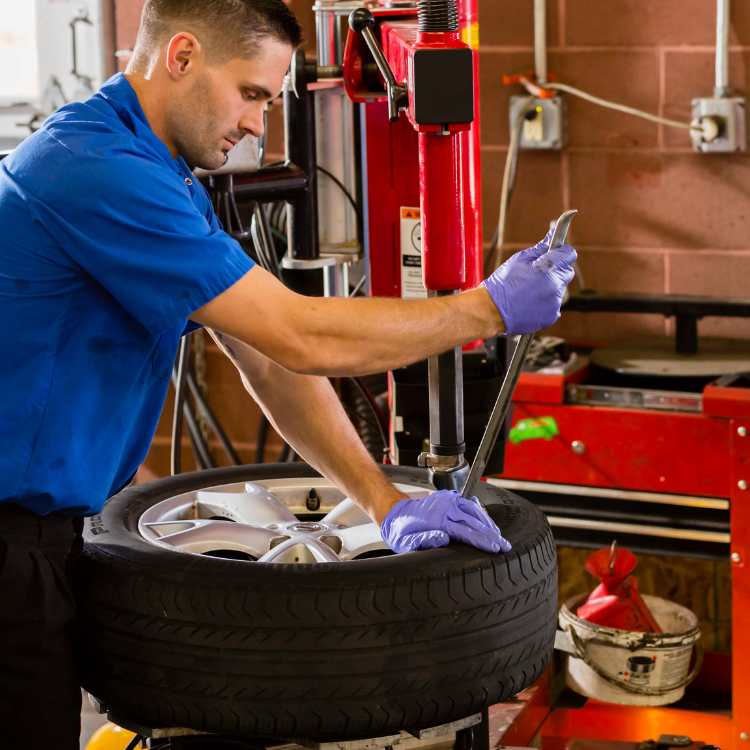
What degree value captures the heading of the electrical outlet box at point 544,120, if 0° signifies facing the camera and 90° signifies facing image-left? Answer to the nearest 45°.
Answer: approximately 0°

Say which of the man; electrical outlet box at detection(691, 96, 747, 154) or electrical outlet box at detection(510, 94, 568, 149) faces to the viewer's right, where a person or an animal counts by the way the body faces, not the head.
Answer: the man

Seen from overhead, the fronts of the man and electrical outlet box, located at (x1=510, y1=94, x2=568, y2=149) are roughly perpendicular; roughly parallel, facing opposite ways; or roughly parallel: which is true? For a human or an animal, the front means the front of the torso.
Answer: roughly perpendicular

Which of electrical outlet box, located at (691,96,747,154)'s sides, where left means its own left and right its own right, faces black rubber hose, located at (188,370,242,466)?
right

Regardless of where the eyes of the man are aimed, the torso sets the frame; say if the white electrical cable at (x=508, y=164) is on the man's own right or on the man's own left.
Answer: on the man's own left

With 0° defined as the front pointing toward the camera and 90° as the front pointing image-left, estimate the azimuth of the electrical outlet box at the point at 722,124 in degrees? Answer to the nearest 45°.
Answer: approximately 0°

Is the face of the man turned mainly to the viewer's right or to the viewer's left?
to the viewer's right

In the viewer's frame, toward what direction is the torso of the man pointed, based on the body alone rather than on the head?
to the viewer's right

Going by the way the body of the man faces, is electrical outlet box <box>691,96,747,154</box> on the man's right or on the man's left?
on the man's left
